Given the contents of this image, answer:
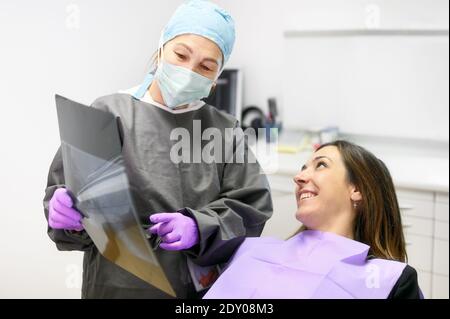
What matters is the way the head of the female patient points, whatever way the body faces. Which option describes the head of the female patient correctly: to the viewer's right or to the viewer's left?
to the viewer's left

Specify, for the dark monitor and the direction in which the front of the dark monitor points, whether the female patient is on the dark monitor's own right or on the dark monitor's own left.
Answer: on the dark monitor's own left

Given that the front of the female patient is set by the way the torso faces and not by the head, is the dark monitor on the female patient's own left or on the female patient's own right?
on the female patient's own right

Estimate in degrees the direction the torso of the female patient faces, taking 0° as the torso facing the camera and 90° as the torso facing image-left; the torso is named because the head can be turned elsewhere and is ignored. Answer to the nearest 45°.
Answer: approximately 45°

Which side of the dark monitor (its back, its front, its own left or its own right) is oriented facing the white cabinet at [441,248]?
left

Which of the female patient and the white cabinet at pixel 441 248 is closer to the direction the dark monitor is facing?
the female patient

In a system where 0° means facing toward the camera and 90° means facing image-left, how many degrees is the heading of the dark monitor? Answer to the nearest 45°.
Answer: approximately 45°

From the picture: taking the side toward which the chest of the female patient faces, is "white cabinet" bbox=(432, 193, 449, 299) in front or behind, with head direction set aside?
behind
